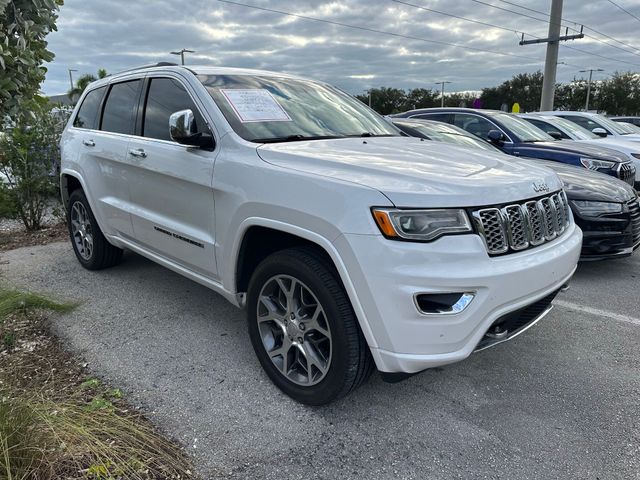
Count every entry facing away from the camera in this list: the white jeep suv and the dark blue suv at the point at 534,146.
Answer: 0

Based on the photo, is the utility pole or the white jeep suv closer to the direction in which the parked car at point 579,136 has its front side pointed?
the white jeep suv

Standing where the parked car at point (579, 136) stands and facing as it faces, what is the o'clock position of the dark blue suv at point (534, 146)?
The dark blue suv is roughly at 2 o'clock from the parked car.

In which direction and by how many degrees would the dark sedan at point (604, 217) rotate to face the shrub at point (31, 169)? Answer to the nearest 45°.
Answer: approximately 135° to its right

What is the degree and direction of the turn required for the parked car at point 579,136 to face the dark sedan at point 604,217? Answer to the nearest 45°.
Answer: approximately 45° to its right

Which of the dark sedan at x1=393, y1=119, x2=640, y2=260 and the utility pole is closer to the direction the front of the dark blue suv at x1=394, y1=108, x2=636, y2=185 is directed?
the dark sedan

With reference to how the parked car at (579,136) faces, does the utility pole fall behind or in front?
behind

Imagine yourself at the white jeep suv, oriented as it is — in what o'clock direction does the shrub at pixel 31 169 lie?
The shrub is roughly at 6 o'clock from the white jeep suv.

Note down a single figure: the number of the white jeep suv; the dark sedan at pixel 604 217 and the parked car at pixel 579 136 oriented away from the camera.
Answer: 0

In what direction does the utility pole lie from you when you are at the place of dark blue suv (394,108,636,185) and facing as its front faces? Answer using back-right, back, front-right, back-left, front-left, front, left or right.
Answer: back-left

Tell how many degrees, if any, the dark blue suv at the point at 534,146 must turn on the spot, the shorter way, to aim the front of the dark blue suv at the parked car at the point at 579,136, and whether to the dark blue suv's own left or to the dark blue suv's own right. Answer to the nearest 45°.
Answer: approximately 135° to the dark blue suv's own left

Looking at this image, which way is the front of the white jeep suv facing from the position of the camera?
facing the viewer and to the right of the viewer

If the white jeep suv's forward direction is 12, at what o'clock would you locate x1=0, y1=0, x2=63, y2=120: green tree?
The green tree is roughly at 4 o'clock from the white jeep suv.
